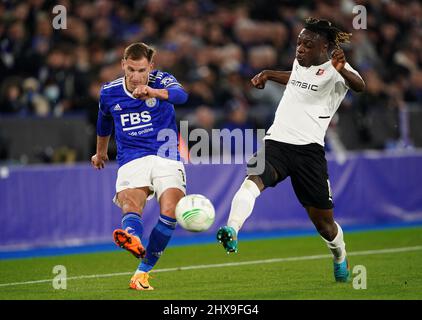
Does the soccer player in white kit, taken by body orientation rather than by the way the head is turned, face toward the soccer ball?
yes

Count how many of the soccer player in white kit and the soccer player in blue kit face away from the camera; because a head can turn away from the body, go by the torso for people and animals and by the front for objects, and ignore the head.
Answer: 0

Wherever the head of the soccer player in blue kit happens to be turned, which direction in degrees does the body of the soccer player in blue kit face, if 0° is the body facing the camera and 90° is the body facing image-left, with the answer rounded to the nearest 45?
approximately 0°

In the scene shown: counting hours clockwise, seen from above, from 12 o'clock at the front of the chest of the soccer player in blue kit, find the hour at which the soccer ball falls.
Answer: The soccer ball is roughly at 11 o'clock from the soccer player in blue kit.

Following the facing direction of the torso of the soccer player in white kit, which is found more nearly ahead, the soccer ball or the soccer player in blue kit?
the soccer ball

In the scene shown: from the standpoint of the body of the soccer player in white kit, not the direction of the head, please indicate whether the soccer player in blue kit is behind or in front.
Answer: in front

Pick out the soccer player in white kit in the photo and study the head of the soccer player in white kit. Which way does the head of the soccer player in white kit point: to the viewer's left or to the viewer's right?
to the viewer's left

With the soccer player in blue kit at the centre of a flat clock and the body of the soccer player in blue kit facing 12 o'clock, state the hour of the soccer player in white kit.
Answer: The soccer player in white kit is roughly at 9 o'clock from the soccer player in blue kit.

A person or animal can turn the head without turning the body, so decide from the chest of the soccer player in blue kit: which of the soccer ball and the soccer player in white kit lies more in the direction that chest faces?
the soccer ball
